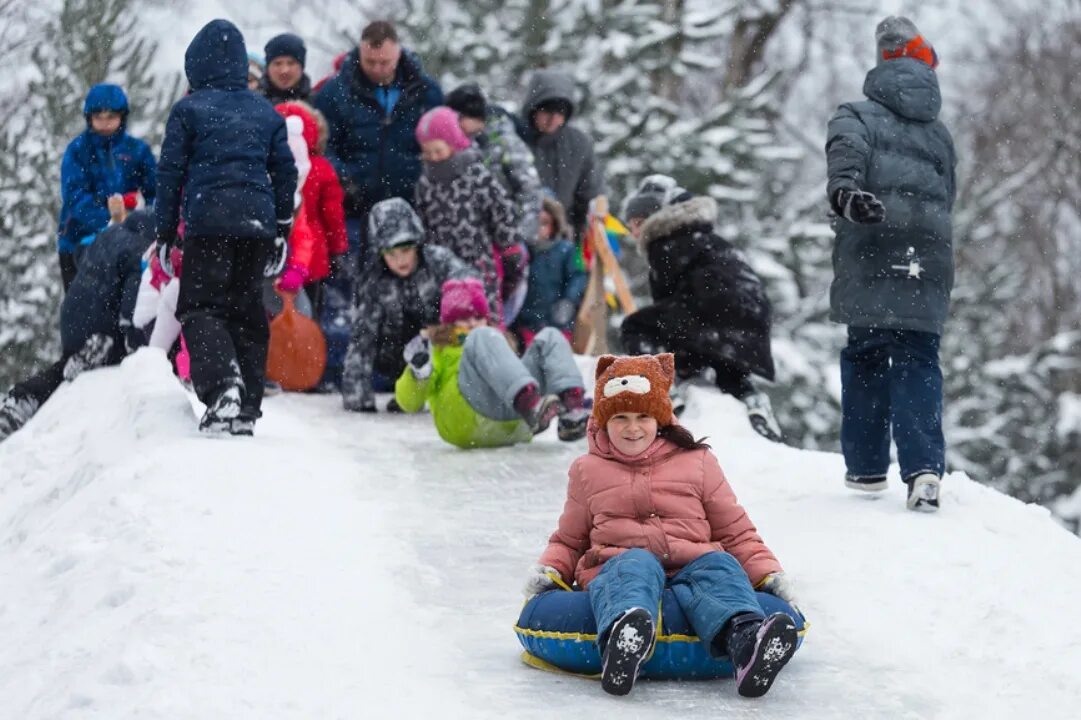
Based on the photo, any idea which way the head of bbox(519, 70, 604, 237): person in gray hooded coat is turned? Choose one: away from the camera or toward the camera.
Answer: toward the camera

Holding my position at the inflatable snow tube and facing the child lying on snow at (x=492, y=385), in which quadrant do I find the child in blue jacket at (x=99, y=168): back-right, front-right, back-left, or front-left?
front-left

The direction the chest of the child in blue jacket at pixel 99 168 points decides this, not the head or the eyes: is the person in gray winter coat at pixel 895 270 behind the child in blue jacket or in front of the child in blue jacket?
in front

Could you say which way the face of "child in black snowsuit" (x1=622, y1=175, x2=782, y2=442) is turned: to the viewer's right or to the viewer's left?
to the viewer's left

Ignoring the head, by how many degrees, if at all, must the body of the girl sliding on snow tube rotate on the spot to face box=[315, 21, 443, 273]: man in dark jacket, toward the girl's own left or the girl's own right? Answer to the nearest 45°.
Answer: approximately 180°

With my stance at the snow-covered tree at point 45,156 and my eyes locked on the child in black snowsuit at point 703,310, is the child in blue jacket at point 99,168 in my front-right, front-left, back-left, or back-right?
front-right

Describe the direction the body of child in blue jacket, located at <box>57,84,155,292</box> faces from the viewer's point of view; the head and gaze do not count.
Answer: toward the camera

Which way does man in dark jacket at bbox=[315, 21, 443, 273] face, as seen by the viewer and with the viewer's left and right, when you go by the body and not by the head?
facing the viewer

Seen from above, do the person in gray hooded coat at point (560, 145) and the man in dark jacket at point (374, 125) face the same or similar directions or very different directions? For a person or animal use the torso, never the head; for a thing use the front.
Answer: same or similar directions
